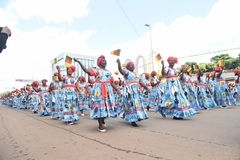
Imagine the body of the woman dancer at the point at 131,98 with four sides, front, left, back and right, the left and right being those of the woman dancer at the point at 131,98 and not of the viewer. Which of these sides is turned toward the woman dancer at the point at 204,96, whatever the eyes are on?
left

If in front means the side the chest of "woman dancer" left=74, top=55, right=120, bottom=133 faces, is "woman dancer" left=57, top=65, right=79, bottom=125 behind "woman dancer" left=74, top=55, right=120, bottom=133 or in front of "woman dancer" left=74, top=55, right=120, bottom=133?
behind

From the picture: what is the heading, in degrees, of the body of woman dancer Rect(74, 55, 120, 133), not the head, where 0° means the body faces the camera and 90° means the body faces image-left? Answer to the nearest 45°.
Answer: approximately 315°

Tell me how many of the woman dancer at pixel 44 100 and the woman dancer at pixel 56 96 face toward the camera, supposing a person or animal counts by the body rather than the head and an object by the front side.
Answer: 2

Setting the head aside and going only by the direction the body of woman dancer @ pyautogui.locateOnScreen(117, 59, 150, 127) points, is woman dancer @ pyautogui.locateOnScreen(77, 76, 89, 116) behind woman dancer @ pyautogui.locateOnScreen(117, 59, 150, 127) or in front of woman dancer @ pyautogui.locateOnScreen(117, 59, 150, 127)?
behind

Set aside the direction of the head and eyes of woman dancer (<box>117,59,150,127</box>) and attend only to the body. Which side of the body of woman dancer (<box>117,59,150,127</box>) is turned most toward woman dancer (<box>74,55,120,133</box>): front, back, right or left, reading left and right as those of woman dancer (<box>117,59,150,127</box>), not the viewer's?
right
